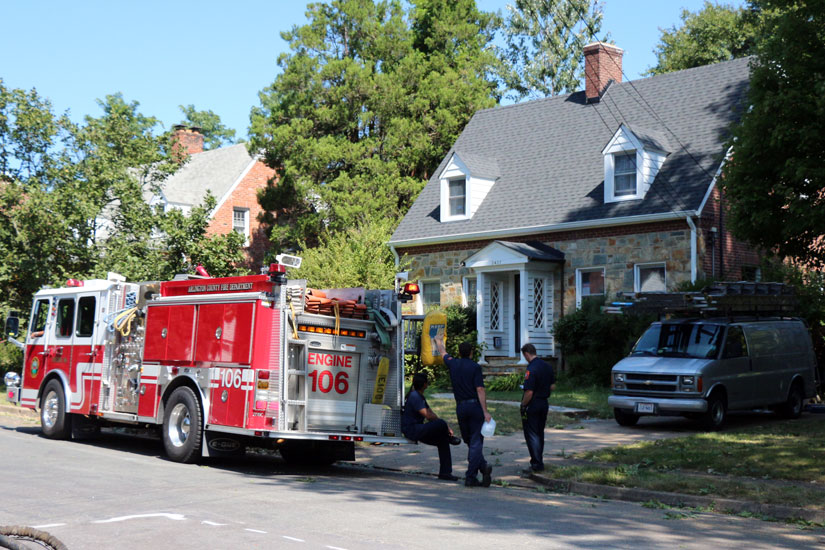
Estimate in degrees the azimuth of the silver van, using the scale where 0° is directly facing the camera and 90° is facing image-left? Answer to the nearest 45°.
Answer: approximately 45°

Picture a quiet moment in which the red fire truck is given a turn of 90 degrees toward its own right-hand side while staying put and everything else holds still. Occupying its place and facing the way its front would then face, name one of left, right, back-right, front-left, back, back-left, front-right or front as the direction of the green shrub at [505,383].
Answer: front

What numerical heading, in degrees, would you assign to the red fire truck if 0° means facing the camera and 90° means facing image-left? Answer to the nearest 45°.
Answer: approximately 135°

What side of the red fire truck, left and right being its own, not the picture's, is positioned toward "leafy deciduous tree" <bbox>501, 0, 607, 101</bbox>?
right

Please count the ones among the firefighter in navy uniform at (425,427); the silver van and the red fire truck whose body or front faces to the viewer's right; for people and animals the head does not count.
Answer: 1

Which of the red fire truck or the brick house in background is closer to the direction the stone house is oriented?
the red fire truck

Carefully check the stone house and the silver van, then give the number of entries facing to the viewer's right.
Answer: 0

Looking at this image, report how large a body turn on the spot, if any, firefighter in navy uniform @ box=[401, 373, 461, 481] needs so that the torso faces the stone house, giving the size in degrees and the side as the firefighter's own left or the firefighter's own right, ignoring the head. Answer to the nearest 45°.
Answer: approximately 90° to the firefighter's own left

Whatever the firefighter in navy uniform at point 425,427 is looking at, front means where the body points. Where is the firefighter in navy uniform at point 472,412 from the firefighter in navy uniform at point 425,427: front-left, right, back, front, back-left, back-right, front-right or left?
front-right

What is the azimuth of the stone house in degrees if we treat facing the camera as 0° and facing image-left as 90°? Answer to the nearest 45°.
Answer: approximately 45°

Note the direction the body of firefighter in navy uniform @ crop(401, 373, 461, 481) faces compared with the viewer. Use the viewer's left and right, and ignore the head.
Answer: facing to the right of the viewer

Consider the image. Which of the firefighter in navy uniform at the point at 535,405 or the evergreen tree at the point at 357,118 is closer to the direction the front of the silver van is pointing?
the firefighter in navy uniform

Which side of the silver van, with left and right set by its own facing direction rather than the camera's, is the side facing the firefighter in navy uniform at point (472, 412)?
front

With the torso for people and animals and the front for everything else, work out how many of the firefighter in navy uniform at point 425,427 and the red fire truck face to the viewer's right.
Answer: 1

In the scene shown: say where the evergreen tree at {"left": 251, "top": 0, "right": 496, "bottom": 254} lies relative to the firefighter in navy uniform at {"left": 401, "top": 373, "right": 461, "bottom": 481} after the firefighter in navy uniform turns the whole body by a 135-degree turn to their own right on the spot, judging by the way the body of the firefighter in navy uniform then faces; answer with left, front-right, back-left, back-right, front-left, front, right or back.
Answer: back-right

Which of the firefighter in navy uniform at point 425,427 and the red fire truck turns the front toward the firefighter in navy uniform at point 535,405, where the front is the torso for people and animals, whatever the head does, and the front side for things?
the firefighter in navy uniform at point 425,427
